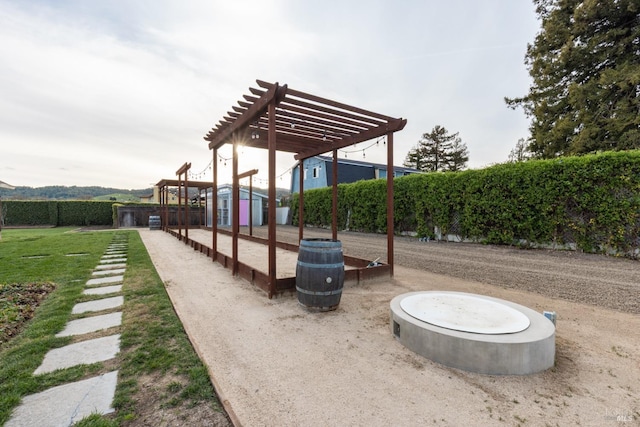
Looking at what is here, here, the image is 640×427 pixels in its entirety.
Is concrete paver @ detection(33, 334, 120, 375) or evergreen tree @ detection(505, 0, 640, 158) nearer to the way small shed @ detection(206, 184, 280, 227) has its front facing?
the concrete paver

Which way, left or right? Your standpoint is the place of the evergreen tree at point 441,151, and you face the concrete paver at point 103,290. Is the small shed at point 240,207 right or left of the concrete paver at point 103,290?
right

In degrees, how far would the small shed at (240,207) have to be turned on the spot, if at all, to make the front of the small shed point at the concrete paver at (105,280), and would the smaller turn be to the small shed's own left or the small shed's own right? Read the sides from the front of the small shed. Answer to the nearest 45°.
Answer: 0° — it already faces it

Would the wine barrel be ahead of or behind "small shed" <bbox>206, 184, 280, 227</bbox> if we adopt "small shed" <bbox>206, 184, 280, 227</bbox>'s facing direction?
ahead

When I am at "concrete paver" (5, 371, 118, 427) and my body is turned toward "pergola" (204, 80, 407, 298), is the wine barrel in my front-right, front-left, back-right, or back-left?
front-right

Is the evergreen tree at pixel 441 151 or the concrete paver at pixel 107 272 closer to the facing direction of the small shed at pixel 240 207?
the concrete paver

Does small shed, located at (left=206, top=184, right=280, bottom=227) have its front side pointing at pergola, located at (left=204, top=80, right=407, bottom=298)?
yes

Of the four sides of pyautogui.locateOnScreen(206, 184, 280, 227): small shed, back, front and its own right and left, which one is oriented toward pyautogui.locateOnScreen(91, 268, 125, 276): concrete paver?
front

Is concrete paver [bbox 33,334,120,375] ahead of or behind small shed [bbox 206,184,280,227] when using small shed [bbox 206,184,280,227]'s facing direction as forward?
ahead

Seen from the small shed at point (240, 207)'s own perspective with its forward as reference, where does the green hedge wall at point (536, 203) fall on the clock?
The green hedge wall is roughly at 11 o'clock from the small shed.

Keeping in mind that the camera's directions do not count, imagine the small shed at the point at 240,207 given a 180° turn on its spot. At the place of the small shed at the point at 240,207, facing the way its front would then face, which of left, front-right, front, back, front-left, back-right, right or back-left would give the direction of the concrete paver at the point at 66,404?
back

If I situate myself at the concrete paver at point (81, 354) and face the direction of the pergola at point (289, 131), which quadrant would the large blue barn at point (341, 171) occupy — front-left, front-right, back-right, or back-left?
front-left

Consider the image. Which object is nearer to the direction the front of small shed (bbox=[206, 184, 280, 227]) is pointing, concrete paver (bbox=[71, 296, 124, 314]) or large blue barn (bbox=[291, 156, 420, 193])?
the concrete paver

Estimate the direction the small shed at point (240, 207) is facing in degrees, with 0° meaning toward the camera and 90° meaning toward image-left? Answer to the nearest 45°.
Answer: approximately 0°

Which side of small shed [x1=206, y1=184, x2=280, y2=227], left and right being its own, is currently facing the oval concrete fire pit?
front

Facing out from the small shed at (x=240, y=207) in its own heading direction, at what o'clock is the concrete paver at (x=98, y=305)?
The concrete paver is roughly at 12 o'clock from the small shed.

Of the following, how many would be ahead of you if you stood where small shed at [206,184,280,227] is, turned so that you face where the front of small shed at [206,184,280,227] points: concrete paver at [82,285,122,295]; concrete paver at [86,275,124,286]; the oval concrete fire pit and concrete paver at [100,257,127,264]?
4
